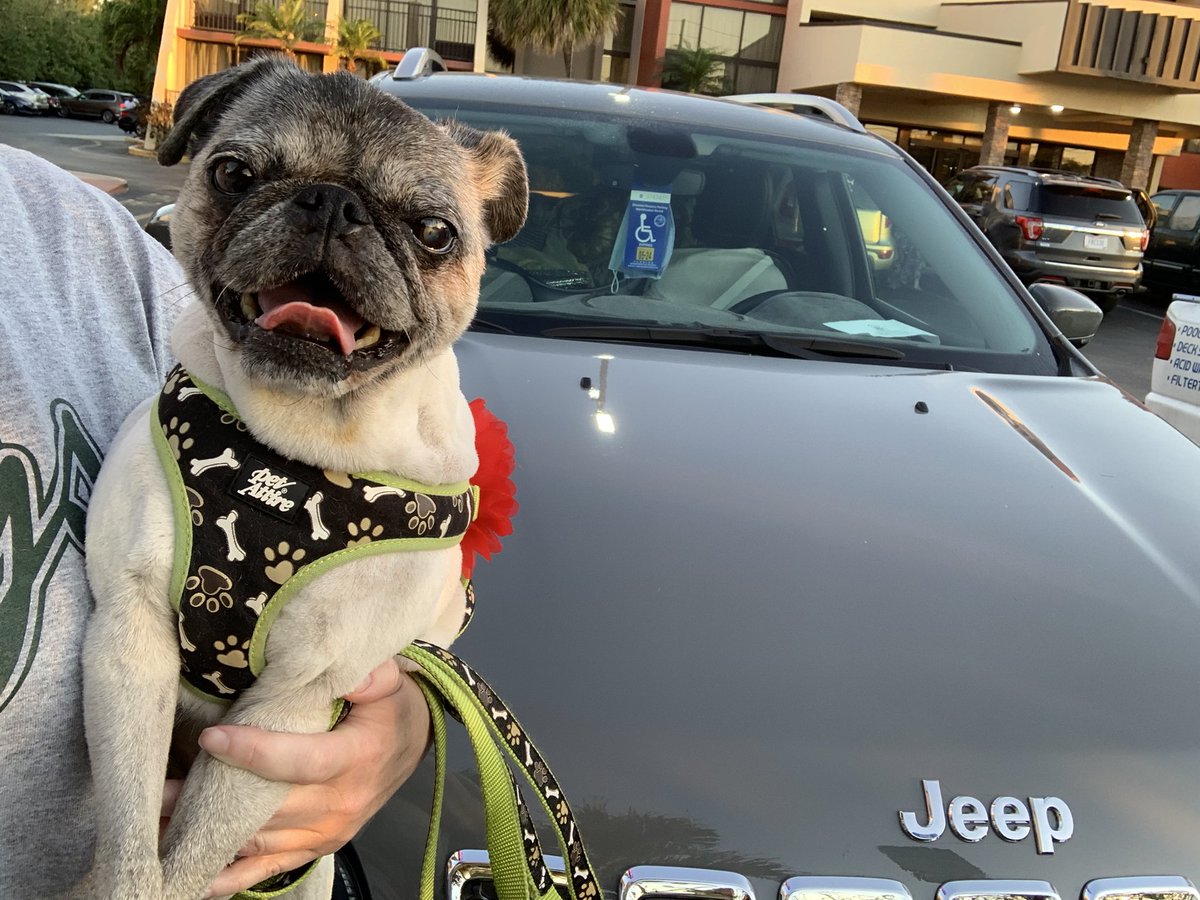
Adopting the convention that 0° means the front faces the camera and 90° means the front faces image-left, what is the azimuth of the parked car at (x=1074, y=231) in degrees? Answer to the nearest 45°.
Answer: approximately 135°

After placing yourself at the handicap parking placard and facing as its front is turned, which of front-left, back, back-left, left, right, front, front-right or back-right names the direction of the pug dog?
front

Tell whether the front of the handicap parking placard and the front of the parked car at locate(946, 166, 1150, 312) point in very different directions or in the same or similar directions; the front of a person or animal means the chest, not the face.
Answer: very different directions

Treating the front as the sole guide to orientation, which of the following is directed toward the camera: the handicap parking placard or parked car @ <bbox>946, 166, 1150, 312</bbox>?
the handicap parking placard

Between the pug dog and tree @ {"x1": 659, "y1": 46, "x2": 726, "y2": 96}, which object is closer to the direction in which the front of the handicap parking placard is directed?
the pug dog

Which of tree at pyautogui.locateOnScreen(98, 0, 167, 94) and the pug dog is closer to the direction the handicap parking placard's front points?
the pug dog

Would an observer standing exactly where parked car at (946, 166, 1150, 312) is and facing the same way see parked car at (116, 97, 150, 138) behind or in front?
in front

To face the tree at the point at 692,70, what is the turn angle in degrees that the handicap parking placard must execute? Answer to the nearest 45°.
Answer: approximately 180°

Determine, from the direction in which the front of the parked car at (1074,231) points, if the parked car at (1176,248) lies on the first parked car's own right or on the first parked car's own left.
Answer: on the first parked car's own right

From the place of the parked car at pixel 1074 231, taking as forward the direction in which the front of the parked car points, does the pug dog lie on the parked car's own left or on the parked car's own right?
on the parked car's own left

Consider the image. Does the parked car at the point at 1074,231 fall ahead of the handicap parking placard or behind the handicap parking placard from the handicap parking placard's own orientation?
behind

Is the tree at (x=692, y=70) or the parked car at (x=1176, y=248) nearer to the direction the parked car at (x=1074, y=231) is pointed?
the tree

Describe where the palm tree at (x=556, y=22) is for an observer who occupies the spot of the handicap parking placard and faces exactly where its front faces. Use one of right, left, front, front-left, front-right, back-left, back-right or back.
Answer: back

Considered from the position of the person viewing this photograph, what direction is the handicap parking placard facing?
facing the viewer

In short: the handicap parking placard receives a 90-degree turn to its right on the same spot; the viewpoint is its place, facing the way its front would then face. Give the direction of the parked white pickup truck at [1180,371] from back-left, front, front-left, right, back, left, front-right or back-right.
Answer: back-right

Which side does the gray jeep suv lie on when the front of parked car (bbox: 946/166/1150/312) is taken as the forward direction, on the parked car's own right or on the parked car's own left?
on the parked car's own left

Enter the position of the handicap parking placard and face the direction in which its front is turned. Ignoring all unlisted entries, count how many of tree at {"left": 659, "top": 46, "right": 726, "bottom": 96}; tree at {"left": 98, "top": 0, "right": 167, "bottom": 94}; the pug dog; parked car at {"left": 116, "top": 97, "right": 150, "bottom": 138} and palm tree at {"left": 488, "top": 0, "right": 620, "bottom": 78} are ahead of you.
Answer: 1

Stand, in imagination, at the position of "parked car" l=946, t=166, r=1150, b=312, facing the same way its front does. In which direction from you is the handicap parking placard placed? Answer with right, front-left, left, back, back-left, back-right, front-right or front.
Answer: back-left
